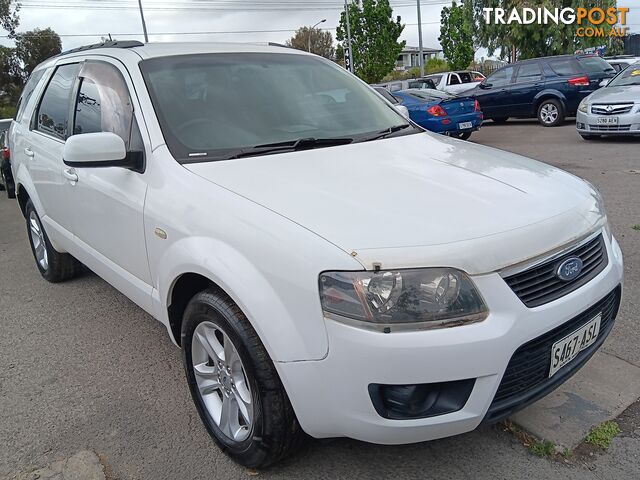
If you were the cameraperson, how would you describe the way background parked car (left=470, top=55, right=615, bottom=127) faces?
facing away from the viewer and to the left of the viewer

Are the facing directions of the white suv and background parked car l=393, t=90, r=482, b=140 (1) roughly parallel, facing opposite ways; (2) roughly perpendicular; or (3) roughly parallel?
roughly parallel, facing opposite ways

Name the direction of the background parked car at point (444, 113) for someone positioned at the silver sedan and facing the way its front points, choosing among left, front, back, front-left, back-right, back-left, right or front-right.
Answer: front-right

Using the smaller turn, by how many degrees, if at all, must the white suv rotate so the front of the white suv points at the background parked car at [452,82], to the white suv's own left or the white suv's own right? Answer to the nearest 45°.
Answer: approximately 135° to the white suv's own left

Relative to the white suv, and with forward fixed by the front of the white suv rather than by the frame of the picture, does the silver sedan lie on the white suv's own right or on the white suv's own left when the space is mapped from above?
on the white suv's own left

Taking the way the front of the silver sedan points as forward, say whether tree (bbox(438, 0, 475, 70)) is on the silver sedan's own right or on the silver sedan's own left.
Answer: on the silver sedan's own right

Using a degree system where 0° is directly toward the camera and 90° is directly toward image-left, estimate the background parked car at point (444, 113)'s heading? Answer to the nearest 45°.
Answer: approximately 135°

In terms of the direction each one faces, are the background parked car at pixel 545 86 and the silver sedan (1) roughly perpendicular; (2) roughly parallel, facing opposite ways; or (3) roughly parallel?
roughly perpendicular

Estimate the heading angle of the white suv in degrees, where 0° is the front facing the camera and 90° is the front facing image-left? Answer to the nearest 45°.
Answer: approximately 315°

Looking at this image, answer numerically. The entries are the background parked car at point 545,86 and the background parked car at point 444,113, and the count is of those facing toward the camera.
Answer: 0

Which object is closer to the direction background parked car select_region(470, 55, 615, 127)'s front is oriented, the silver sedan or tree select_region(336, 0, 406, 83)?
the tree

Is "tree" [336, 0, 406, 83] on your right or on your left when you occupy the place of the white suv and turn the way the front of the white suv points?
on your left

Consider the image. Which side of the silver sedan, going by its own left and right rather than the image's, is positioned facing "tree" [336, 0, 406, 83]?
right

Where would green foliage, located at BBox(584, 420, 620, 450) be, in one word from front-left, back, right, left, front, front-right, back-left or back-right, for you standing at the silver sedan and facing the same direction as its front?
front-left

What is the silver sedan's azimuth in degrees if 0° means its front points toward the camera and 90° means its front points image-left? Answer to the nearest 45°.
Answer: approximately 45°

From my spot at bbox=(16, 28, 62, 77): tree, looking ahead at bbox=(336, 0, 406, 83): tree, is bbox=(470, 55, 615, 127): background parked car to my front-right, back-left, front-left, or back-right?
front-right
